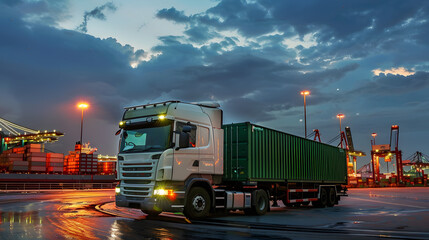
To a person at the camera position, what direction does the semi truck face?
facing the viewer and to the left of the viewer
